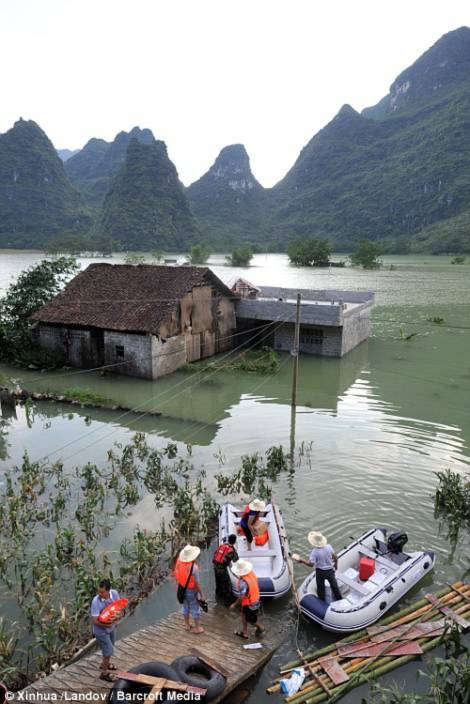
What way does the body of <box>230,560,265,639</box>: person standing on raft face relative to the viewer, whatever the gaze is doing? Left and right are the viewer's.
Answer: facing away from the viewer and to the left of the viewer

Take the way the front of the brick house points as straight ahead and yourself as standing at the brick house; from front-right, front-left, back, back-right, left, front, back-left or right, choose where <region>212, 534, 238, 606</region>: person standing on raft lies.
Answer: front-left

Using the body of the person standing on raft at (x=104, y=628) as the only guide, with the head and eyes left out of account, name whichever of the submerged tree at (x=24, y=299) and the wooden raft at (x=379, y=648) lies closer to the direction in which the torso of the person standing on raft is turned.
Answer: the wooden raft

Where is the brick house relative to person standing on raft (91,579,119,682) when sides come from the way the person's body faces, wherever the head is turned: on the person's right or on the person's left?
on the person's left

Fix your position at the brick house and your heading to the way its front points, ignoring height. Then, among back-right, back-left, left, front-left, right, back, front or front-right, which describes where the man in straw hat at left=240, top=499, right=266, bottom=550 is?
front-left

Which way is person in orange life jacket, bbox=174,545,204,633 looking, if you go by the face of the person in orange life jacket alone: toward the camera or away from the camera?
away from the camera

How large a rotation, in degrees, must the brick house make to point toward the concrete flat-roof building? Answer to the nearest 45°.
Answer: approximately 135° to its left

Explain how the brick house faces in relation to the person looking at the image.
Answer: facing the viewer and to the left of the viewer

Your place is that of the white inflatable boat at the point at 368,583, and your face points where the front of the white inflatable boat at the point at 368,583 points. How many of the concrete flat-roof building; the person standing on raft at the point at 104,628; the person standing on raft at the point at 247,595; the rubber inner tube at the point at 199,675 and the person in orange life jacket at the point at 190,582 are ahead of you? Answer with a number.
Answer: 4

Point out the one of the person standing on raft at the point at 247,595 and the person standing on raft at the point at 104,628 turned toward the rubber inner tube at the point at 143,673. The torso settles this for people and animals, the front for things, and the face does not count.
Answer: the person standing on raft at the point at 104,628

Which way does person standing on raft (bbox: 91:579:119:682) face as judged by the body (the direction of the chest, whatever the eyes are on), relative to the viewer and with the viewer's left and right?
facing the viewer and to the right of the viewer

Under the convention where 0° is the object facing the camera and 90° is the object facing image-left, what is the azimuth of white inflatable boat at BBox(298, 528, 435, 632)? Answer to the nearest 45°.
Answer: approximately 45°

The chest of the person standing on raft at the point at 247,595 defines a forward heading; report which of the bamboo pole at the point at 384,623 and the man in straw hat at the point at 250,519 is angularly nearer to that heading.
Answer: the man in straw hat

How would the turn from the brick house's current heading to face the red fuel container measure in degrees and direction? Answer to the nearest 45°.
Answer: approximately 45° to its left

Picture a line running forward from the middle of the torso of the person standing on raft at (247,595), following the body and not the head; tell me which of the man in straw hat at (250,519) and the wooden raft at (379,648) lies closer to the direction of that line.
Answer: the man in straw hat
